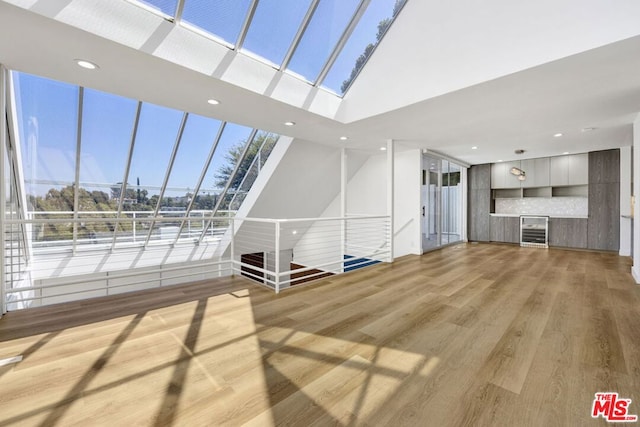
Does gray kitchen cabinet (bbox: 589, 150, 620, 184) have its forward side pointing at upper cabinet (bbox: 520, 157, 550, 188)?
no

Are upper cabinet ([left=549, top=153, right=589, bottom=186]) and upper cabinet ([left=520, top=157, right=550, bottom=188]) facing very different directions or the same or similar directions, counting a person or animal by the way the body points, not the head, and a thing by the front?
same or similar directions

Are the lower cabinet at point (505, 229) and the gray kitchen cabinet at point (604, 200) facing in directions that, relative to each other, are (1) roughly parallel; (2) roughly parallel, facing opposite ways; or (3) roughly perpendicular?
roughly parallel

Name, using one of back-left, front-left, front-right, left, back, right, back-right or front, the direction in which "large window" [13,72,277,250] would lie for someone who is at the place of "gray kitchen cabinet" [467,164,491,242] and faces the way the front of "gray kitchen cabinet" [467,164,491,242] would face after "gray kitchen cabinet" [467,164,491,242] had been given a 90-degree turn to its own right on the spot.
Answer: front-left

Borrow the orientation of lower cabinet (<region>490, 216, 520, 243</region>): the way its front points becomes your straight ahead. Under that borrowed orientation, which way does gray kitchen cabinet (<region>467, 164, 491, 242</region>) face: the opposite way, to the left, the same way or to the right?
the same way

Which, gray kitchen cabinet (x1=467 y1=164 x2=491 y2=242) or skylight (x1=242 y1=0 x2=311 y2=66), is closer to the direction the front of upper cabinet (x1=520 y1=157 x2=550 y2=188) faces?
the skylight

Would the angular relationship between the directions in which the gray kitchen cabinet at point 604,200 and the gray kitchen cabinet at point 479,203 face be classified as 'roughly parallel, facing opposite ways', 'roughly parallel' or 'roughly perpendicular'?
roughly parallel

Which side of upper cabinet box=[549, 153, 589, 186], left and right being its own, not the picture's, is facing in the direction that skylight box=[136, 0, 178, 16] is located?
front

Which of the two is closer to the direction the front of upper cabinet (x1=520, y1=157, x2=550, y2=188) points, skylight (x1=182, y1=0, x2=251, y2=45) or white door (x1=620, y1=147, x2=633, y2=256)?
the skylight

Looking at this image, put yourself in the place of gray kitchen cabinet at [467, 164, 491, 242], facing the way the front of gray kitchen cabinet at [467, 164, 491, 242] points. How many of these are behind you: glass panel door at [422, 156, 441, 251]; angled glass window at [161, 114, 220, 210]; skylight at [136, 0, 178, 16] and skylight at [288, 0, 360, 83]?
0

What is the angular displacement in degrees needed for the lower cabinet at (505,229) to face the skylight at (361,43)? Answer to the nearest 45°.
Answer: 0° — it already faces it

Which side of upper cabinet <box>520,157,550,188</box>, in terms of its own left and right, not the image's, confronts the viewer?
front

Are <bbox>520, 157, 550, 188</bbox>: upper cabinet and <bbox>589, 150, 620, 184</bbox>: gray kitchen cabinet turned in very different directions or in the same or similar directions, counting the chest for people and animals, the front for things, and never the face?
same or similar directions

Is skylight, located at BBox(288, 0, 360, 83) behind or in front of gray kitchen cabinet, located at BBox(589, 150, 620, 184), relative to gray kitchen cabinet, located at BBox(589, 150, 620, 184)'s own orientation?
in front

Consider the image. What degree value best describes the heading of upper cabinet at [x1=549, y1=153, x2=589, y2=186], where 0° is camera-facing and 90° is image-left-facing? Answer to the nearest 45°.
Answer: approximately 0°

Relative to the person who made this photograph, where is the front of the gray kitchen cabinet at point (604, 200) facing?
facing the viewer

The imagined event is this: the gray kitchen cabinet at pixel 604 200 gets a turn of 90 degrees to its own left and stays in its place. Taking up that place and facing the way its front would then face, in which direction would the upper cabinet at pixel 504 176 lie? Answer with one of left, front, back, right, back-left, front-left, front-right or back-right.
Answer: back

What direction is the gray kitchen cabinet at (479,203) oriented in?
toward the camera

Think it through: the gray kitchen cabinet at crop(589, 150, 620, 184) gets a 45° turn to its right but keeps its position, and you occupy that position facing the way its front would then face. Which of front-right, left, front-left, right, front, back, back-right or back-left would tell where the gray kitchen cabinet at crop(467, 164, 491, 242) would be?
front-right
